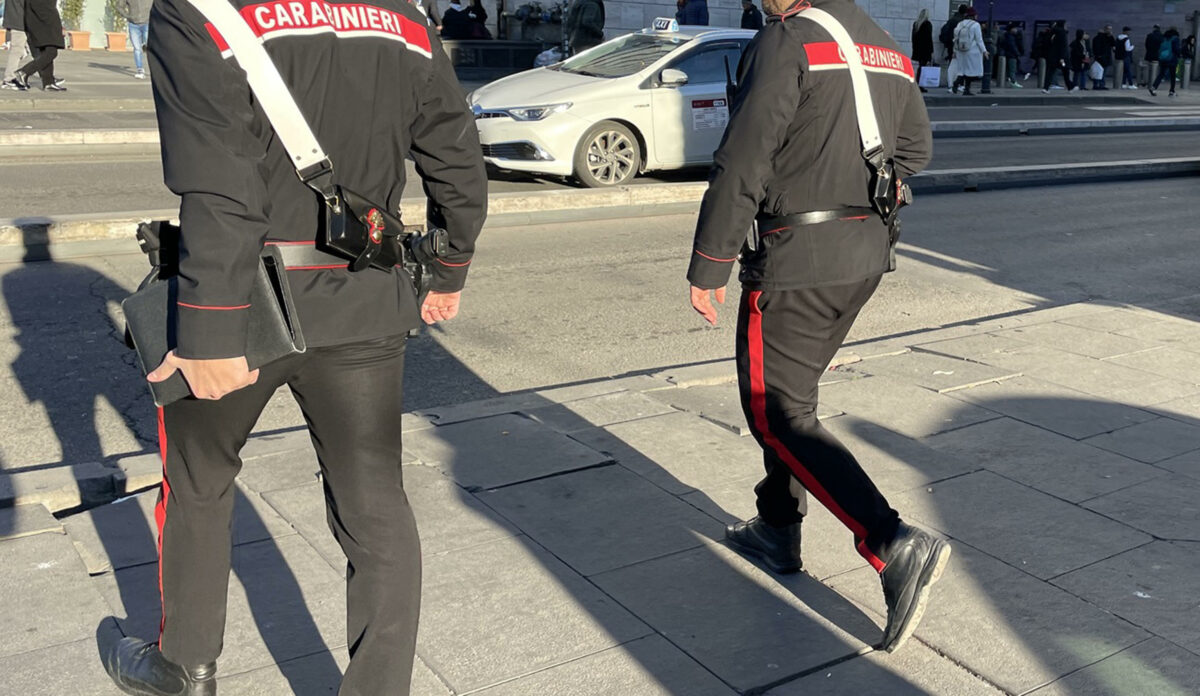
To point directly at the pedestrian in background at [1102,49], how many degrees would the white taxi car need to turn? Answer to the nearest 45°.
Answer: approximately 180°

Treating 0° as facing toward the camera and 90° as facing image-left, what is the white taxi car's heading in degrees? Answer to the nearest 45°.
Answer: approximately 45°

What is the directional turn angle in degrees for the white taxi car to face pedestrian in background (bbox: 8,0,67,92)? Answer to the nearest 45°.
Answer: approximately 90° to its right

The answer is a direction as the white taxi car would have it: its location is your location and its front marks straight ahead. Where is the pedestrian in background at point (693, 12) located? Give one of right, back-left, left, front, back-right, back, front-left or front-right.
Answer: back-right

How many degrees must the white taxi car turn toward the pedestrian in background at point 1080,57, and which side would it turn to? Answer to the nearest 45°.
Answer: approximately 180°

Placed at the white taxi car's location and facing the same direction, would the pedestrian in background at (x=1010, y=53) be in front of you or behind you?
behind

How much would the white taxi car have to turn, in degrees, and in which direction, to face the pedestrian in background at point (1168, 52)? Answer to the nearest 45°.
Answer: approximately 180°

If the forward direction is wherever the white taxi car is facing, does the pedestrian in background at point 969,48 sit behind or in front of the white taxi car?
behind

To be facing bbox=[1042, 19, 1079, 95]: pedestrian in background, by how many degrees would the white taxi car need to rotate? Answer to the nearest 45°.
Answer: approximately 180°

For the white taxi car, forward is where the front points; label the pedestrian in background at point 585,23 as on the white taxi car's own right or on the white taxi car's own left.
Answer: on the white taxi car's own right

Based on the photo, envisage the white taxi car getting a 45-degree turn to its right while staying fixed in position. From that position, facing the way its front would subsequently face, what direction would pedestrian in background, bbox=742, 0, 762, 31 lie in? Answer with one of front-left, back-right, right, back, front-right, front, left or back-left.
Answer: right

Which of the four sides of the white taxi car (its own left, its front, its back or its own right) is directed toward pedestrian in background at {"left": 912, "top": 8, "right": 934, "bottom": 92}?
back
